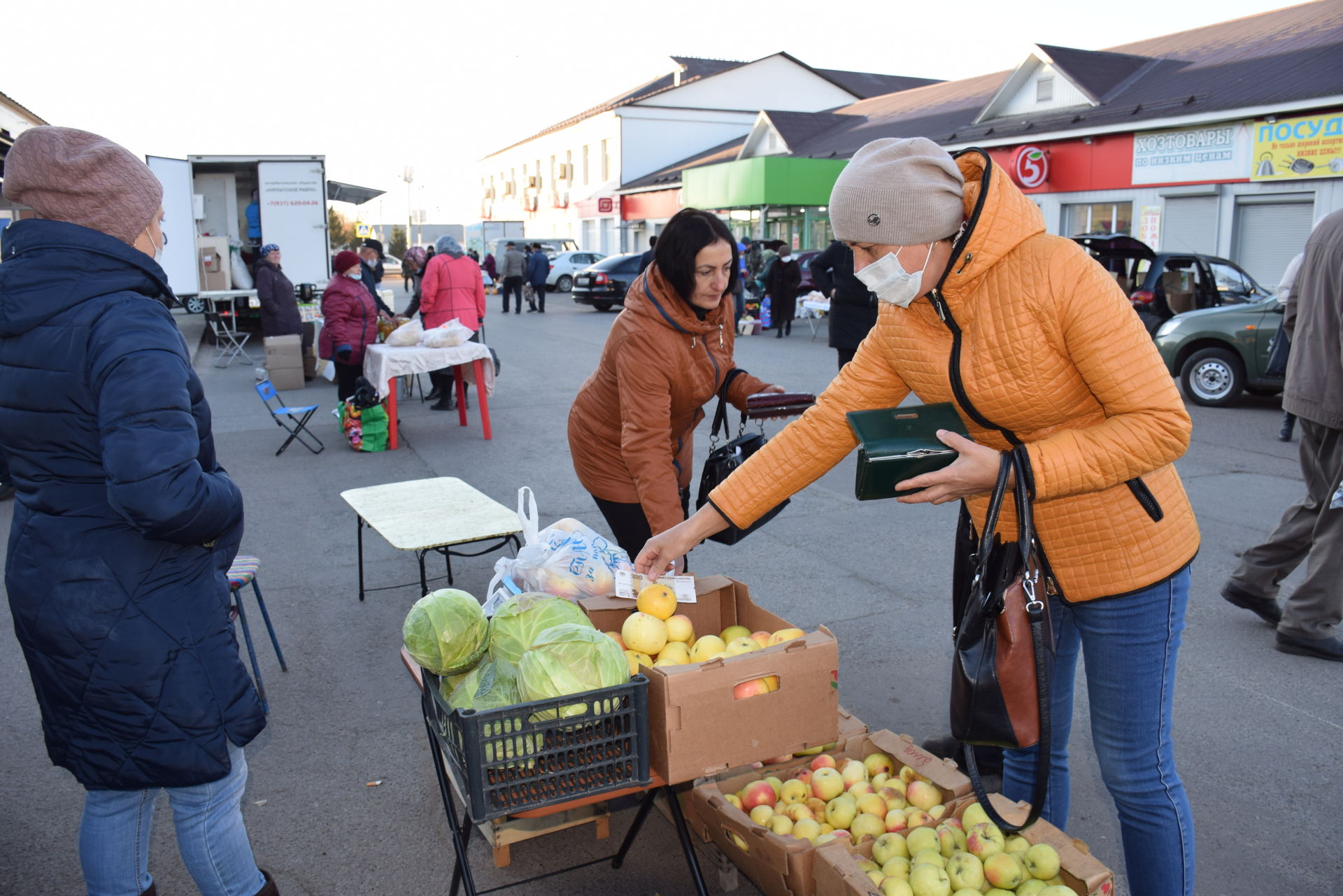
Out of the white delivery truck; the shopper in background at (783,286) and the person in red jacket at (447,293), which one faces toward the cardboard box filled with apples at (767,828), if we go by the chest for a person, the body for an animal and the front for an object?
the shopper in background

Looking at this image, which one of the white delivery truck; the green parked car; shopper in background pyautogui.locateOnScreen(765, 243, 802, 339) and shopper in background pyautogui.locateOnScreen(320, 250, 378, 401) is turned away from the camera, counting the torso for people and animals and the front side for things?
the white delivery truck

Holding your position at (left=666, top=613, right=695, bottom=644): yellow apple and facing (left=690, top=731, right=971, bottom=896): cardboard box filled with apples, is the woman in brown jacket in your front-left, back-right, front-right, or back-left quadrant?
back-left

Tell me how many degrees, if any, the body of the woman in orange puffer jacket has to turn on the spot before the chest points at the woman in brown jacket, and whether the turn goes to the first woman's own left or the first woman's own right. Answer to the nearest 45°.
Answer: approximately 90° to the first woman's own right

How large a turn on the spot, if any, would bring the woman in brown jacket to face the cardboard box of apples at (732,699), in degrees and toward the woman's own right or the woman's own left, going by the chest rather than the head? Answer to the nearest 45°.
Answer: approximately 45° to the woman's own right

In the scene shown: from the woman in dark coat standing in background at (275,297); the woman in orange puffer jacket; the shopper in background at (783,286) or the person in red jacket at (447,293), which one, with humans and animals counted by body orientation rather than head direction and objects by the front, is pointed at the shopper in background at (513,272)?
the person in red jacket

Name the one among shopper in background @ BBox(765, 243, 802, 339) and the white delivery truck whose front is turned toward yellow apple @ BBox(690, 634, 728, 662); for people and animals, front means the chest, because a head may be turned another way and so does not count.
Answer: the shopper in background

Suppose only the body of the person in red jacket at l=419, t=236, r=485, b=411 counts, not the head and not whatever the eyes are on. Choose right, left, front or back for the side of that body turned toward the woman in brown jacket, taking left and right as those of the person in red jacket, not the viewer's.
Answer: back

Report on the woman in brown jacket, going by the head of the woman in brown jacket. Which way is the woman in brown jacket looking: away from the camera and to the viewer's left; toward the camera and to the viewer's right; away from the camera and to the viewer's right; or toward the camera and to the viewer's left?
toward the camera and to the viewer's right

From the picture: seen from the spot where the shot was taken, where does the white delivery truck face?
facing away from the viewer
